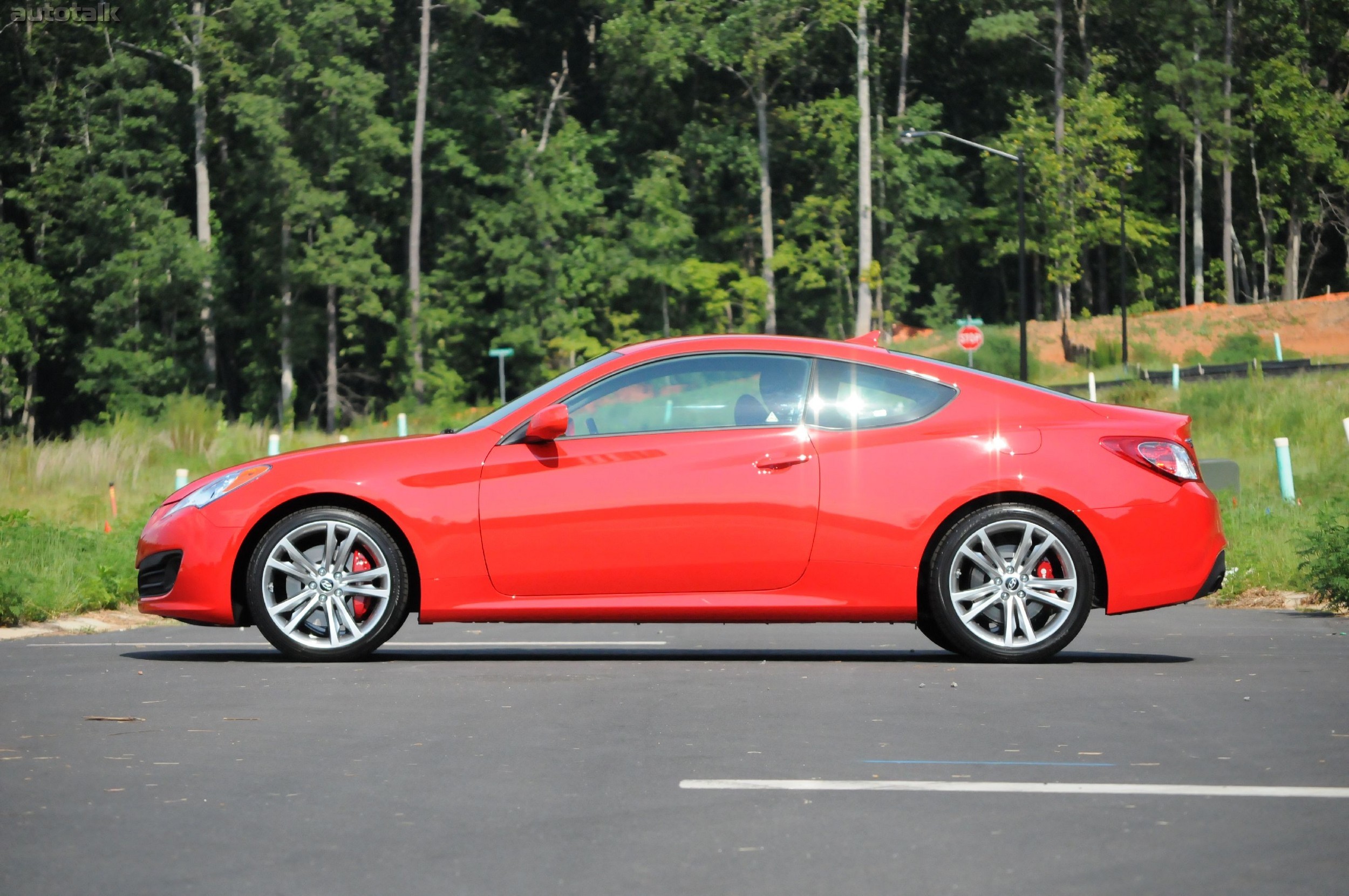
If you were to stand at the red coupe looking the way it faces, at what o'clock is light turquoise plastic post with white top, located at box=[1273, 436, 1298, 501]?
The light turquoise plastic post with white top is roughly at 4 o'clock from the red coupe.

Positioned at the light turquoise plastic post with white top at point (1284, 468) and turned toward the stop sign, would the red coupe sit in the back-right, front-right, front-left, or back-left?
back-left

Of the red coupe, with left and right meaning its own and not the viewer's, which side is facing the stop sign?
right

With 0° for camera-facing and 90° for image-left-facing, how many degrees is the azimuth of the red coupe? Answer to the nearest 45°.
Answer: approximately 90°

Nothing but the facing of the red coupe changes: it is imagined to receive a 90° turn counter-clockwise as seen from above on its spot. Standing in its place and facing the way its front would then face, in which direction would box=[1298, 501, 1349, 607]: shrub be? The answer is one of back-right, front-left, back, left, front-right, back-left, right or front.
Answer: back-left
